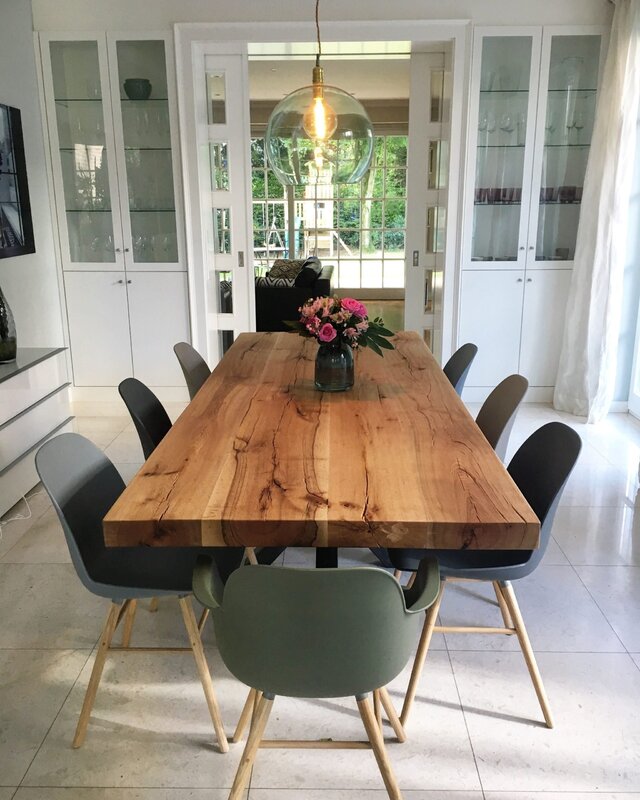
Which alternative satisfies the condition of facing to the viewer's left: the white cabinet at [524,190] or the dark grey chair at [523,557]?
the dark grey chair

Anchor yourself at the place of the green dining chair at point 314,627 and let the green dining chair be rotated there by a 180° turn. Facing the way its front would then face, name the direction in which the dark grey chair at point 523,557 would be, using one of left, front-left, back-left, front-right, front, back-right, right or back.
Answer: back-left

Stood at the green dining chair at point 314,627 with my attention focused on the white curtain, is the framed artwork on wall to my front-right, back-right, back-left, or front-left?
front-left

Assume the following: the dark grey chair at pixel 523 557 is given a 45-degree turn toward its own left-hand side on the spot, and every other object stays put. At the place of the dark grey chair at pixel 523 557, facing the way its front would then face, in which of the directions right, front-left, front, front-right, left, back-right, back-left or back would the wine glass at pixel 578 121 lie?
back-right

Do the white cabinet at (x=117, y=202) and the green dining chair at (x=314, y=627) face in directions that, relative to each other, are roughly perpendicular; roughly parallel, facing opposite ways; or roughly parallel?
roughly parallel, facing opposite ways

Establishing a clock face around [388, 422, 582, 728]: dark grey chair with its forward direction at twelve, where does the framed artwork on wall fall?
The framed artwork on wall is roughly at 1 o'clock from the dark grey chair.

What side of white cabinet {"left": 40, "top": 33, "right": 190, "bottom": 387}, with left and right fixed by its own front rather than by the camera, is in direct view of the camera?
front

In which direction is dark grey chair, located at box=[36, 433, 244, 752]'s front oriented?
to the viewer's right

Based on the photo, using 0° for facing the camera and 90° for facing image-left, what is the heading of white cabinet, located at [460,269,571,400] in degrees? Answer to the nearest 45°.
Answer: approximately 0°

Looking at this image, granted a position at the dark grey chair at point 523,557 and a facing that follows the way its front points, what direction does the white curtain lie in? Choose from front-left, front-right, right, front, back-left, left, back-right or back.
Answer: right

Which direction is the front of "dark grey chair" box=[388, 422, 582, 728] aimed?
to the viewer's left

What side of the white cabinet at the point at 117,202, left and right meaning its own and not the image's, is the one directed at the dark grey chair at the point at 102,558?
front

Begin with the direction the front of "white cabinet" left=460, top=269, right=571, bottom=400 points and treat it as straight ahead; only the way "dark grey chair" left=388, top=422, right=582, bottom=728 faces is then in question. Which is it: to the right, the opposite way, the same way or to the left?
to the right

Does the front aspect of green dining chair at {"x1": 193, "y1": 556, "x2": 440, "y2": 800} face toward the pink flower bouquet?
yes

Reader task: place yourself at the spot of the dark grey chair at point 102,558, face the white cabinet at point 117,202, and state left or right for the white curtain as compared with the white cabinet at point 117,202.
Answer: right

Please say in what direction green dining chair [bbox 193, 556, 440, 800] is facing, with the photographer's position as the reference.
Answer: facing away from the viewer

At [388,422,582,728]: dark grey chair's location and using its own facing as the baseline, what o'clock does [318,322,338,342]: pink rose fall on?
The pink rose is roughly at 1 o'clock from the dark grey chair.

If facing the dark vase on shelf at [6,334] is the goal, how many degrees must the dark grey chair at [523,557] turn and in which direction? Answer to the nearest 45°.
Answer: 0° — it already faces it

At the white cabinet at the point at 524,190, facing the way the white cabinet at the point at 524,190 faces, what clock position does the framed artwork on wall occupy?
The framed artwork on wall is roughly at 2 o'clock from the white cabinet.

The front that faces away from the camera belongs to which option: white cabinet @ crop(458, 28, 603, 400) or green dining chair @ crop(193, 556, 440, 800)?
the green dining chair

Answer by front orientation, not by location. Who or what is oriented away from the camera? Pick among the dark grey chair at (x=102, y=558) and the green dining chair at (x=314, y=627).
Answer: the green dining chair
